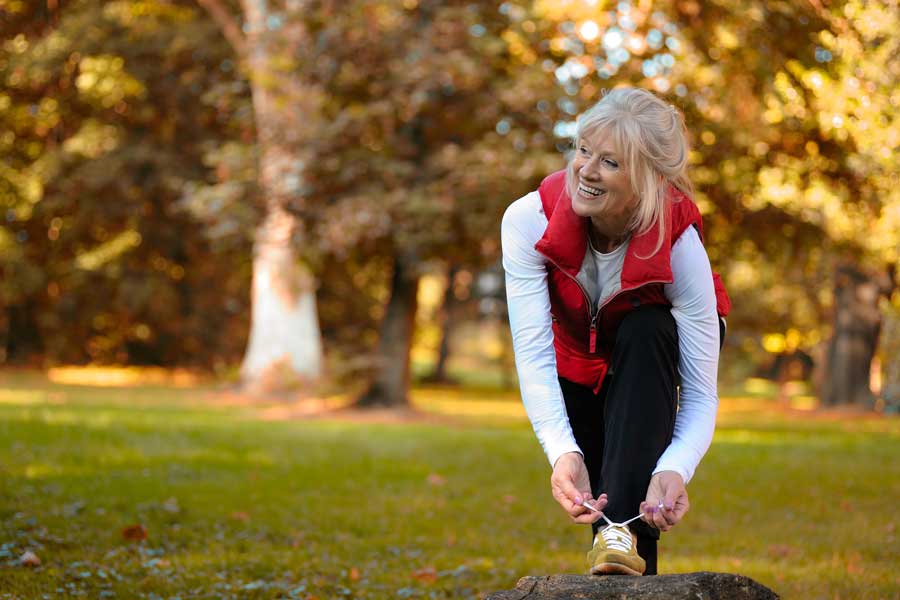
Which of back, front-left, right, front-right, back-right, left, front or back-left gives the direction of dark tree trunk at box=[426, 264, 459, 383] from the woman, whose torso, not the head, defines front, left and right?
back

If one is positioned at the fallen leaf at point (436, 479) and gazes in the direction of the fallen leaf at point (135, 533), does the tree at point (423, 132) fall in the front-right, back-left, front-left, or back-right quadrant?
back-right

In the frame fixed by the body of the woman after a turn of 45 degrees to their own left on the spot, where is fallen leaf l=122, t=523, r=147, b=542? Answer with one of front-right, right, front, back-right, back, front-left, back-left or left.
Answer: back

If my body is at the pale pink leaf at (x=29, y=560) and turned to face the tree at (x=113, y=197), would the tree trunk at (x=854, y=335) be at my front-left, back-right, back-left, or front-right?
front-right

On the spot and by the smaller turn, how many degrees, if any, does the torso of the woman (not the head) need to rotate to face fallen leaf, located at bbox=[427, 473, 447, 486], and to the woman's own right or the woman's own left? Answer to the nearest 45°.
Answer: approximately 180°

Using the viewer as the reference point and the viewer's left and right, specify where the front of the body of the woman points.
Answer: facing the viewer

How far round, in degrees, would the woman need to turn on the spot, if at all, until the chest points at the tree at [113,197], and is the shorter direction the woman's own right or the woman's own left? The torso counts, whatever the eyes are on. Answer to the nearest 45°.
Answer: approximately 135° to the woman's own right

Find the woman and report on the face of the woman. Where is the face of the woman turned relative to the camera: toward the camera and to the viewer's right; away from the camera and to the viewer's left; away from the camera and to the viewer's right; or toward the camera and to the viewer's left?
toward the camera and to the viewer's left

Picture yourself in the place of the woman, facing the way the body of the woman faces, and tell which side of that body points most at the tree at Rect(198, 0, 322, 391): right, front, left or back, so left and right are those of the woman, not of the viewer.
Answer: back
